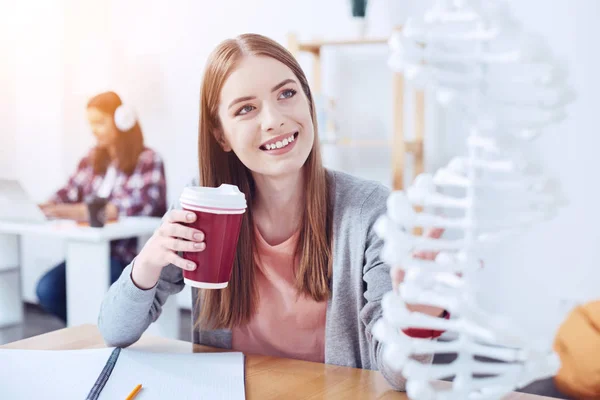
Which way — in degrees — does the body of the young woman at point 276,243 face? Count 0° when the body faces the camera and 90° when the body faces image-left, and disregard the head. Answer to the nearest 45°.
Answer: approximately 0°

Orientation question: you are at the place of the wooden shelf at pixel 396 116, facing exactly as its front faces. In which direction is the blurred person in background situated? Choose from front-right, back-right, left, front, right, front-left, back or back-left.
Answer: right

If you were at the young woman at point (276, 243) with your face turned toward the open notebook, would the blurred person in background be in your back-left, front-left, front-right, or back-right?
back-right

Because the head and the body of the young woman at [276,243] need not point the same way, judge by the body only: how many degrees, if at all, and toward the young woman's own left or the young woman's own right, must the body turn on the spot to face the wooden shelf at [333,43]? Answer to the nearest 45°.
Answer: approximately 180°

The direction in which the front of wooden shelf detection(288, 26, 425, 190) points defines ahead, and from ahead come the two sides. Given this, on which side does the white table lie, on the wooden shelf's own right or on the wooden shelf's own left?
on the wooden shelf's own right

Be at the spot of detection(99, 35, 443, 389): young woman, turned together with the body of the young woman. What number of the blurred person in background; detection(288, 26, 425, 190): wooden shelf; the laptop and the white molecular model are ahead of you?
1

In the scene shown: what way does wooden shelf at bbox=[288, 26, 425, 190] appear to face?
toward the camera

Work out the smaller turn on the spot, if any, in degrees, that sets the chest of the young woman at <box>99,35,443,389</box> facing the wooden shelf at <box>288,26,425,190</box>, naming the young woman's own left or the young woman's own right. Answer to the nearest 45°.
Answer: approximately 180°

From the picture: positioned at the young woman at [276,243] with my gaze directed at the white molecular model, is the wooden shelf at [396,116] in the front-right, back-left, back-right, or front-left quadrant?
back-left

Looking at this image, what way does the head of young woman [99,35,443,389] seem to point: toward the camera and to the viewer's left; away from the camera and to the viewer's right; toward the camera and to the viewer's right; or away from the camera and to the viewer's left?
toward the camera and to the viewer's right

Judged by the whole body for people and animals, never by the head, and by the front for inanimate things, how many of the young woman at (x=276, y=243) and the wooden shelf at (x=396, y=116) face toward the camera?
2

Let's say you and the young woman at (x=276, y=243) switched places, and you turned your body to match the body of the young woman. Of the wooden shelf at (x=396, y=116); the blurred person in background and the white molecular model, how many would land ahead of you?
1

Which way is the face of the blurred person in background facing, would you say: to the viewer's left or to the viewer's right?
to the viewer's left

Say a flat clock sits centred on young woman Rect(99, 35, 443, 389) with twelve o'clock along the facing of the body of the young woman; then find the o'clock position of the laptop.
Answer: The laptop is roughly at 5 o'clock from the young woman.

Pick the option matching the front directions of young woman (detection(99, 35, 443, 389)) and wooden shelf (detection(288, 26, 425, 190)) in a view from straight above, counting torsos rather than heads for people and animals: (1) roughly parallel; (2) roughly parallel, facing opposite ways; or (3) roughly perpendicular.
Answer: roughly parallel

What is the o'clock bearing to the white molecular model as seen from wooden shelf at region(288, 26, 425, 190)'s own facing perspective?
The white molecular model is roughly at 12 o'clock from the wooden shelf.

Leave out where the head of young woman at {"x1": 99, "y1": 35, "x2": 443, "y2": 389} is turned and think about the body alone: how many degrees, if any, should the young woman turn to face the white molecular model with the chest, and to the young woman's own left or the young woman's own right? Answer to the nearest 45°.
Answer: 0° — they already face it
